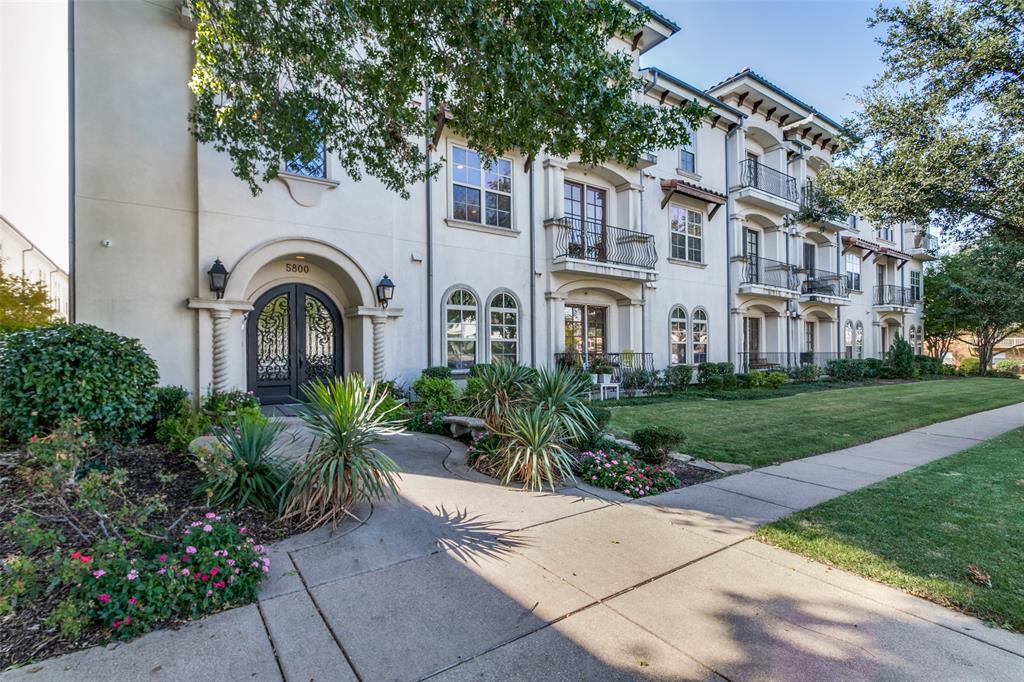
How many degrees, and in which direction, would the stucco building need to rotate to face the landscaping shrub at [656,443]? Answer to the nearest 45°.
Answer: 0° — it already faces it

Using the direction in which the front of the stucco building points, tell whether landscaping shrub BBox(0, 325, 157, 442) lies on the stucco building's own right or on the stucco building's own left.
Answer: on the stucco building's own right

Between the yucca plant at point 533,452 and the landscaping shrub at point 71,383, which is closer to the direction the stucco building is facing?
the yucca plant

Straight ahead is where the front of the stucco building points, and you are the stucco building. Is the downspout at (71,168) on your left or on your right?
on your right

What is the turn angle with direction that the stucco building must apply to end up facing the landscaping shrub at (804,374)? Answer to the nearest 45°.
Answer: approximately 90° to its left

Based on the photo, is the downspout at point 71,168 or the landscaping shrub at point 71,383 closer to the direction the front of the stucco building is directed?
the landscaping shrub

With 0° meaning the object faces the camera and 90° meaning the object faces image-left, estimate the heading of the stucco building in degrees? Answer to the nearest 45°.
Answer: approximately 315°

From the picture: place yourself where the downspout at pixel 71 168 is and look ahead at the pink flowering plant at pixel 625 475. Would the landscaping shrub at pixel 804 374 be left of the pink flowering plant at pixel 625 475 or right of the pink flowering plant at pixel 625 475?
left

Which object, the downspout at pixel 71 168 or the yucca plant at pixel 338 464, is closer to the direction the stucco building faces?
the yucca plant

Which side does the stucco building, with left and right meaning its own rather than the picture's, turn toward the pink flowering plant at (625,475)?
front

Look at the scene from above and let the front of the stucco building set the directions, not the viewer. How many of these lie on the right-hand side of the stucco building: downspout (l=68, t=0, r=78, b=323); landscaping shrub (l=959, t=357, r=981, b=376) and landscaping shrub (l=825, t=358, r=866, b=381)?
1

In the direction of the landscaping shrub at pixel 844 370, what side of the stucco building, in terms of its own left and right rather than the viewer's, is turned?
left
